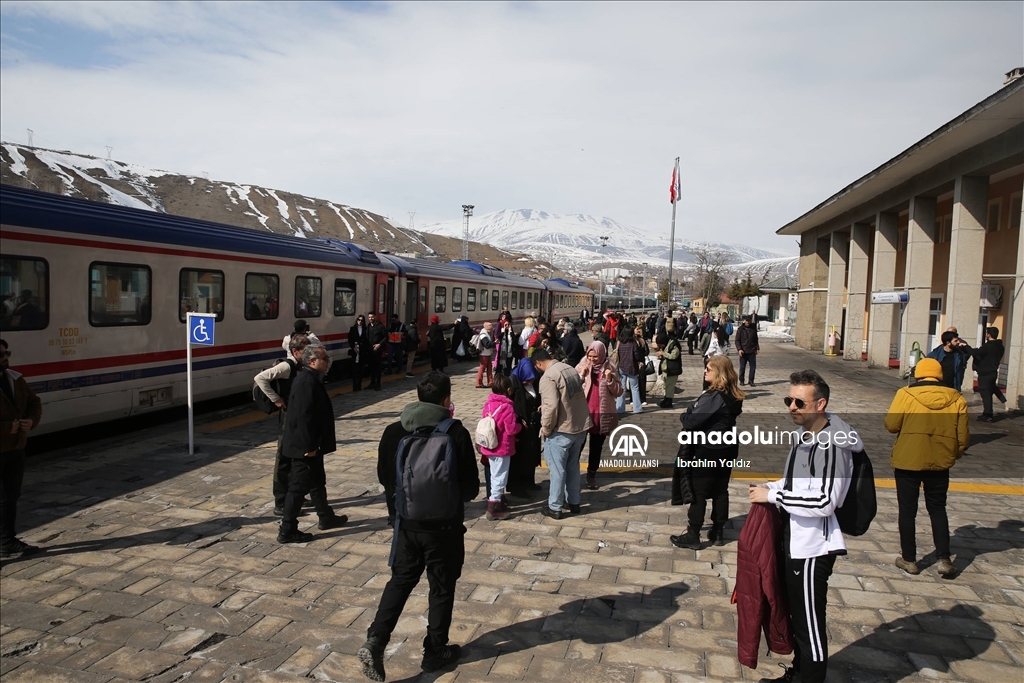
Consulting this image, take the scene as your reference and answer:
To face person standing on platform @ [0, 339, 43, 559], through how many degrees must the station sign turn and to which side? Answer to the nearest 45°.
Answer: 0° — it already faces them

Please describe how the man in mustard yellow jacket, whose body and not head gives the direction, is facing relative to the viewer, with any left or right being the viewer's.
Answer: facing away from the viewer

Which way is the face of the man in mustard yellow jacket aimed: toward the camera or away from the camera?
away from the camera

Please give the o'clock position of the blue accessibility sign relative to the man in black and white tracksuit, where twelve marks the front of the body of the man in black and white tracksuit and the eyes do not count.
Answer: The blue accessibility sign is roughly at 2 o'clock from the man in black and white tracksuit.

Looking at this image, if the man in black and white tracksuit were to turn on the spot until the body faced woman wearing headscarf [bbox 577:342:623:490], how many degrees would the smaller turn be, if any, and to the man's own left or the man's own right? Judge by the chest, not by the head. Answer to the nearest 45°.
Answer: approximately 90° to the man's own right

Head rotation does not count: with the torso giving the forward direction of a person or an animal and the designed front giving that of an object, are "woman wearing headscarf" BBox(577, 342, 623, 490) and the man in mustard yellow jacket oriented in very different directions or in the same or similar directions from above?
very different directions

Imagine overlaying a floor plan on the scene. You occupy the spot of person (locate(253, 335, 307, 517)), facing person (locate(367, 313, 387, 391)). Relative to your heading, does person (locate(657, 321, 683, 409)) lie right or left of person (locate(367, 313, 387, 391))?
right

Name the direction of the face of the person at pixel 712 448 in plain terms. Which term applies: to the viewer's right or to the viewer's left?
to the viewer's left

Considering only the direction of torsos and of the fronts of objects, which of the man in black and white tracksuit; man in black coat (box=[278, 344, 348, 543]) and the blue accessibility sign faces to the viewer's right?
the man in black coat

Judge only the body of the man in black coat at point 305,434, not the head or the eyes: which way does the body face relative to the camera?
to the viewer's right

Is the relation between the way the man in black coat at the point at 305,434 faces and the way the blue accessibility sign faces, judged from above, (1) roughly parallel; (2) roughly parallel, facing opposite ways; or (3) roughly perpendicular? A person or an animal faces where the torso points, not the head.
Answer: roughly perpendicular
